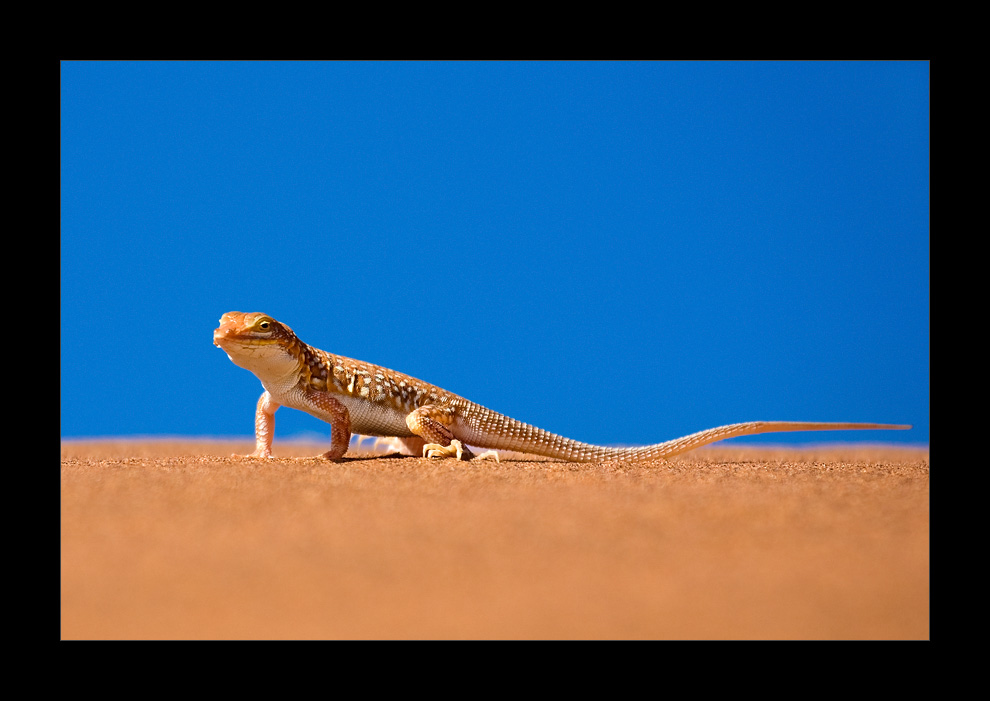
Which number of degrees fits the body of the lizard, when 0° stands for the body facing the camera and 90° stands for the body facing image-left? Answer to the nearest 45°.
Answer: approximately 90°
